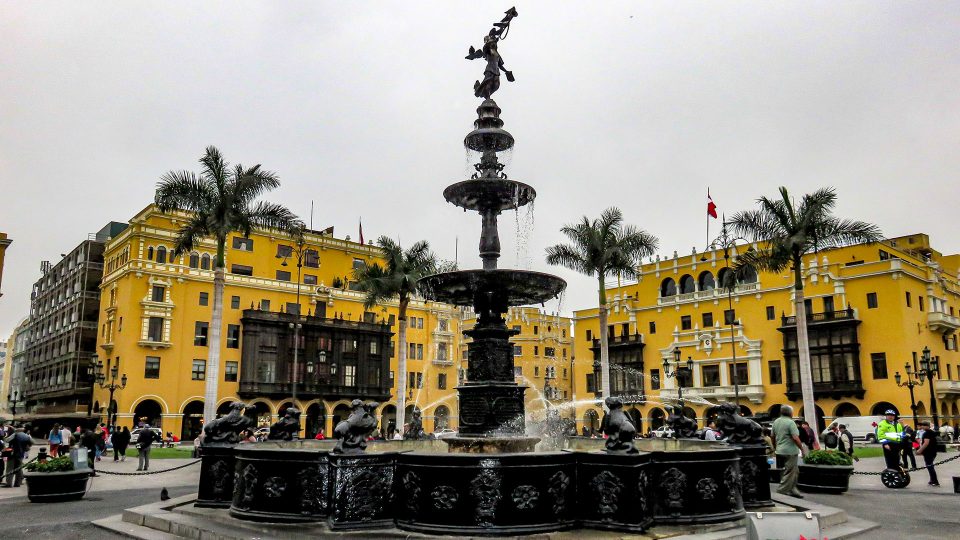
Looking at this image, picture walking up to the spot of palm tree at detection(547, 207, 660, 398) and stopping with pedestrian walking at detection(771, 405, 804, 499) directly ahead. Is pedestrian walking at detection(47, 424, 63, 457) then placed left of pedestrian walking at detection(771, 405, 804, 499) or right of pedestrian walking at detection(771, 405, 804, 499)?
right

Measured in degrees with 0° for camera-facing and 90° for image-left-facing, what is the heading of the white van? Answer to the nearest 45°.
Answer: approximately 90°

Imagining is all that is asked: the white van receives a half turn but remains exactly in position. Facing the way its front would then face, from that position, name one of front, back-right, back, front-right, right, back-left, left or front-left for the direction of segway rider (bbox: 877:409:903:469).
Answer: right

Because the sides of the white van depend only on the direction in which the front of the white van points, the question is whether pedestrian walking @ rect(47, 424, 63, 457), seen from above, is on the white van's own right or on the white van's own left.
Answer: on the white van's own left

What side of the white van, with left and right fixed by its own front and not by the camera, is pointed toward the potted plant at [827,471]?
left

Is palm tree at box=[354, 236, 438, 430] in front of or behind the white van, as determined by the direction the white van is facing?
in front

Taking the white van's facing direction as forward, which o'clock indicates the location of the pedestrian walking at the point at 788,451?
The pedestrian walking is roughly at 9 o'clock from the white van.

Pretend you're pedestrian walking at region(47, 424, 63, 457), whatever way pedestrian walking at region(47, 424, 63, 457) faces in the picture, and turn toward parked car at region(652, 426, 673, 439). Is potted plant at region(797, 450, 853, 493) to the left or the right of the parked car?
right
